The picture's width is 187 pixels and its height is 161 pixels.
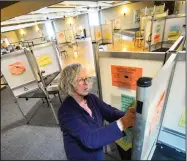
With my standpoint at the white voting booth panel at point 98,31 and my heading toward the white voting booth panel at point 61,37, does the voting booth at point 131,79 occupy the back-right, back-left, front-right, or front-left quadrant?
back-left

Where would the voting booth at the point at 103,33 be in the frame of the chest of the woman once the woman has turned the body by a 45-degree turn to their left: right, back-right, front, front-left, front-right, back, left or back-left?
left

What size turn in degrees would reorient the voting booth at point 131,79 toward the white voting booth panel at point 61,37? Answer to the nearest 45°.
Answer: approximately 90° to its right

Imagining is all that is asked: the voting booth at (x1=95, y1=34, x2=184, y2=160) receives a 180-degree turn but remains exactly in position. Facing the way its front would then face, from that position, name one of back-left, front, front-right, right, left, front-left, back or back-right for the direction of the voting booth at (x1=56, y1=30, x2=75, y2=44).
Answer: left

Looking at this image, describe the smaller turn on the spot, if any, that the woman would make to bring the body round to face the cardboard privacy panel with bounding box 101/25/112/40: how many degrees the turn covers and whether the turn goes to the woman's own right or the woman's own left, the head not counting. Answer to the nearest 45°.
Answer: approximately 135° to the woman's own left

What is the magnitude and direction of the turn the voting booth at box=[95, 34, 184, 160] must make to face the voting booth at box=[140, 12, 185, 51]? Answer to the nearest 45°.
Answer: approximately 135° to its right

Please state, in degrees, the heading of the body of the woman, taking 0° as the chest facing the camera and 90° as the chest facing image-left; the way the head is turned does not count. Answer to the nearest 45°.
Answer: approximately 315°

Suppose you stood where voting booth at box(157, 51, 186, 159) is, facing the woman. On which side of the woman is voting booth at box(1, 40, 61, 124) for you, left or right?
right

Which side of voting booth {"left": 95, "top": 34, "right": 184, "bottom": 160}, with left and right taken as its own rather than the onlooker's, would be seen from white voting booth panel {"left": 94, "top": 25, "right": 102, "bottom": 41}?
right

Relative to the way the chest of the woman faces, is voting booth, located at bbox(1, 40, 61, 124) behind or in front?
behind

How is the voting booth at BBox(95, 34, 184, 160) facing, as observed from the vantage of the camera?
facing the viewer and to the left of the viewer

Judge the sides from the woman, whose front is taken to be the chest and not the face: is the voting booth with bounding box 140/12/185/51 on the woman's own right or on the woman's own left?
on the woman's own left

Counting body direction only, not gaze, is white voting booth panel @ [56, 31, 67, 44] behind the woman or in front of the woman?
behind

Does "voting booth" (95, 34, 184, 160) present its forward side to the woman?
yes
